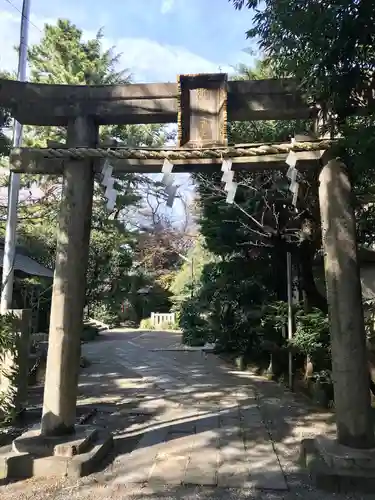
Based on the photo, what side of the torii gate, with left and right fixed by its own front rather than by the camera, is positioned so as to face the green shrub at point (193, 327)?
back

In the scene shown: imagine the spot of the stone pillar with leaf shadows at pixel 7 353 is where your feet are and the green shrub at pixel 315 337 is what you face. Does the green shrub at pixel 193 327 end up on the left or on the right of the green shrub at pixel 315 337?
left

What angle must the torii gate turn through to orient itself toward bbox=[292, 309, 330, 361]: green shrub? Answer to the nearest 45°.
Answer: approximately 135° to its left

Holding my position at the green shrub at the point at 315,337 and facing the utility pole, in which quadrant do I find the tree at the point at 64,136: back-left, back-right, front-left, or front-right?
front-right

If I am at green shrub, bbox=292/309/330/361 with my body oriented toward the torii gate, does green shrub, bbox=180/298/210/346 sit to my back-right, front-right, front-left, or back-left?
back-right

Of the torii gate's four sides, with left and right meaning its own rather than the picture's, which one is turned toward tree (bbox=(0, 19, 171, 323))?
back

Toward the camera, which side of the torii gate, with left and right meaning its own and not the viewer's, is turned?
front

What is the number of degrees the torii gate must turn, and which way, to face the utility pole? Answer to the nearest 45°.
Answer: approximately 135° to its right
